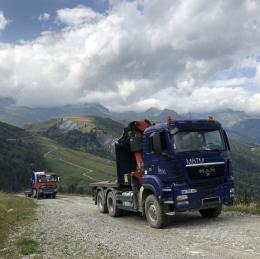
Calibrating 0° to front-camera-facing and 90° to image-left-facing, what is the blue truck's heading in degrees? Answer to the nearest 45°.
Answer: approximately 315°
